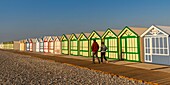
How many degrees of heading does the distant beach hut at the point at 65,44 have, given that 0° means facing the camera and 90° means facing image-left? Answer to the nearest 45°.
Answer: approximately 45°

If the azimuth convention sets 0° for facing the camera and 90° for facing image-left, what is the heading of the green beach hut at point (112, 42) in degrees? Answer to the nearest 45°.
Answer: approximately 45°

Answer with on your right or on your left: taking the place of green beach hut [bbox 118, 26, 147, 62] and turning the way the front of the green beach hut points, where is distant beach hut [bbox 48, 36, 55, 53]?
on your right

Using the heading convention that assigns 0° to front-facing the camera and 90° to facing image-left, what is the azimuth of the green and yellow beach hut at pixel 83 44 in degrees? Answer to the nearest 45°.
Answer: approximately 45°

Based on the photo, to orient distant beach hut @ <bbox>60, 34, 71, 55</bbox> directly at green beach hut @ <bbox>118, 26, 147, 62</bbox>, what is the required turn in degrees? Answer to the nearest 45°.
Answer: approximately 90° to its left

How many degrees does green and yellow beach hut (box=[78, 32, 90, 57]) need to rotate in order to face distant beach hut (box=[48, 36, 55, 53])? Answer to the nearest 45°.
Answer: approximately 90° to its right

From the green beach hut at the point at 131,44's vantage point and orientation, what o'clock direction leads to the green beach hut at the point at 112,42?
the green beach hut at the point at 112,42 is roughly at 3 o'clock from the green beach hut at the point at 131,44.

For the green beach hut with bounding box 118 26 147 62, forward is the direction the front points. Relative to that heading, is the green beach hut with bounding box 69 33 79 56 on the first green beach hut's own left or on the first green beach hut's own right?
on the first green beach hut's own right

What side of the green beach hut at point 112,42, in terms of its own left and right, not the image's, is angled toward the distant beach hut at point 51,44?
right
